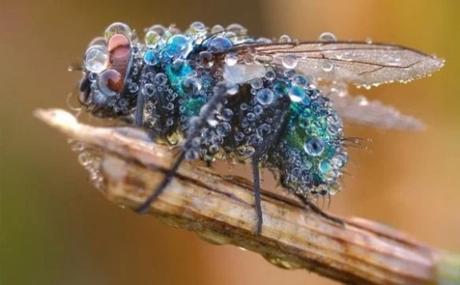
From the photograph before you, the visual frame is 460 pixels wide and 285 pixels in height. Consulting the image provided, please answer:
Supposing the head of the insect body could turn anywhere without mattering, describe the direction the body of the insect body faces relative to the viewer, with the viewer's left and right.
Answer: facing to the left of the viewer
